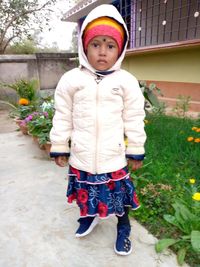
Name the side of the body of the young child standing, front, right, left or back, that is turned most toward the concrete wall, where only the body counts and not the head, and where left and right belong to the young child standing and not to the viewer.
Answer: back

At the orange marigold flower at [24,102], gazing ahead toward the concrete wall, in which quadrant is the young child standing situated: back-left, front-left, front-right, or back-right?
back-right

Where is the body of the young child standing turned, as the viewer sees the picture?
toward the camera

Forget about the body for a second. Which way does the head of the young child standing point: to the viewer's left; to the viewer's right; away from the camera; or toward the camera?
toward the camera

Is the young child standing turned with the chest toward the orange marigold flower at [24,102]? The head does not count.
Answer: no
